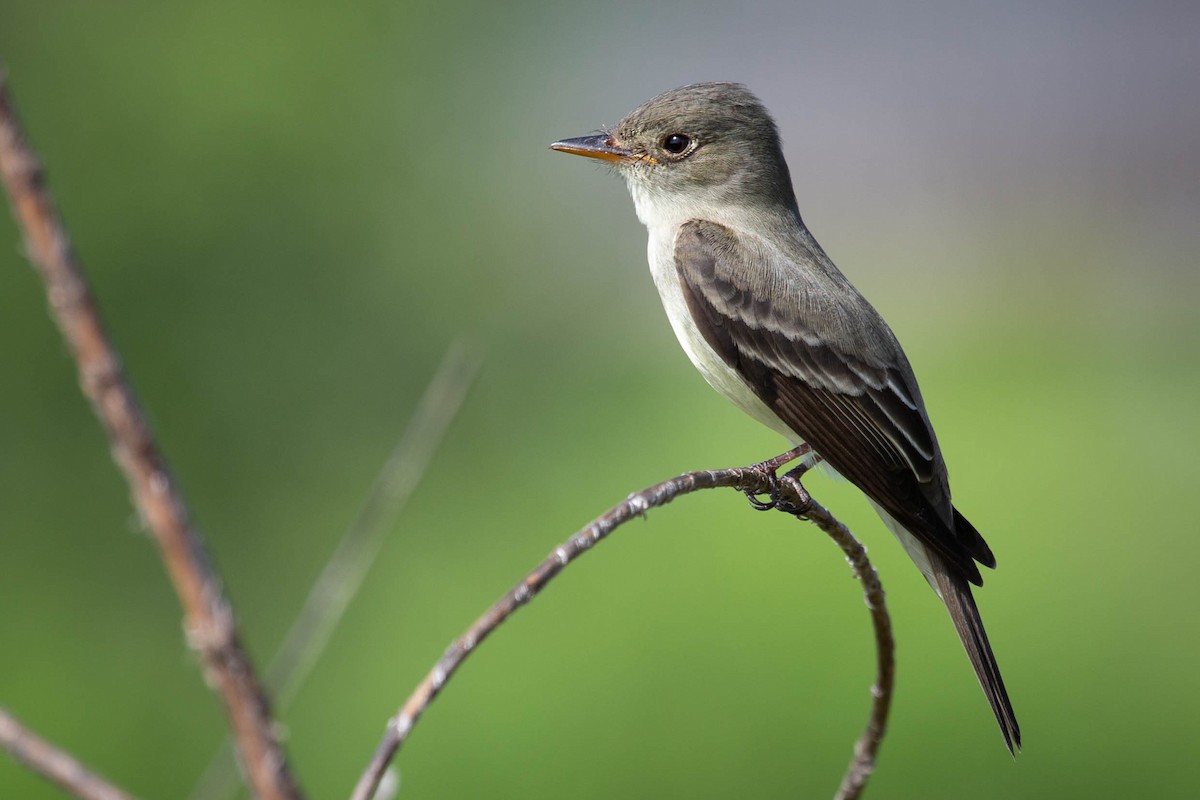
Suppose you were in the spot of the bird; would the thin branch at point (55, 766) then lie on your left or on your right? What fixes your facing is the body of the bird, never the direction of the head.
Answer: on your left

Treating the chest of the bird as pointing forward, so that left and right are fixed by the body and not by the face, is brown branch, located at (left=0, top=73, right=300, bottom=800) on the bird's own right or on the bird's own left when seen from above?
on the bird's own left

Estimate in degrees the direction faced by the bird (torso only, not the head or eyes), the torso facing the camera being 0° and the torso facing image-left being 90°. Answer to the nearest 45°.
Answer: approximately 90°
